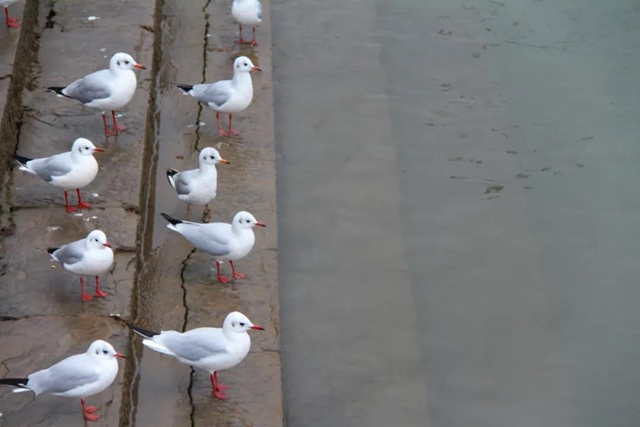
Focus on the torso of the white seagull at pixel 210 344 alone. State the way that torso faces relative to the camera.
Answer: to the viewer's right

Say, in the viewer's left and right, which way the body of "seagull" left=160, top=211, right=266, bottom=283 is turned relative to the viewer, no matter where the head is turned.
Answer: facing to the right of the viewer

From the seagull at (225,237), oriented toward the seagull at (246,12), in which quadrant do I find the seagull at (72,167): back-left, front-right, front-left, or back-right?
front-left

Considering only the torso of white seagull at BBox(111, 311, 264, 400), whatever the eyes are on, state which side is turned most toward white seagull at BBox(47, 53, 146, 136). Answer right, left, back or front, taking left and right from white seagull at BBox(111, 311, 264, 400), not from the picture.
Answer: left

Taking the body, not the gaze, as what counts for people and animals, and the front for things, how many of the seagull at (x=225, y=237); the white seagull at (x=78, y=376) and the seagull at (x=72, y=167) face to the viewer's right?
3

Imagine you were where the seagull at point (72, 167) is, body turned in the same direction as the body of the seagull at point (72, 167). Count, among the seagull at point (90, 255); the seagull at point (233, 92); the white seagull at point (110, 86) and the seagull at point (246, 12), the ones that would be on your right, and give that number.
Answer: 1

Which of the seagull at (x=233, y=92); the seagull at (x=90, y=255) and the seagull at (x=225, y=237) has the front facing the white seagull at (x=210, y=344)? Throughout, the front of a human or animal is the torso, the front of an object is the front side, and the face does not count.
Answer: the seagull at (x=90, y=255)

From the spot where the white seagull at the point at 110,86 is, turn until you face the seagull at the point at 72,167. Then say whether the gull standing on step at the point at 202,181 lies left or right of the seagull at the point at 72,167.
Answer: left

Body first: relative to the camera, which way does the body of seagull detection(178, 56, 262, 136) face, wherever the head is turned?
to the viewer's right

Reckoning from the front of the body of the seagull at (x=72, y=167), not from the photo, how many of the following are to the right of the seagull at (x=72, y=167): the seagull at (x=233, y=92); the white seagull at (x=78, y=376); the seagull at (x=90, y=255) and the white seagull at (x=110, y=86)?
2

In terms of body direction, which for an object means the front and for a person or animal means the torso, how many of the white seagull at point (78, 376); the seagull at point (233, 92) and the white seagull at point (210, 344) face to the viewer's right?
3

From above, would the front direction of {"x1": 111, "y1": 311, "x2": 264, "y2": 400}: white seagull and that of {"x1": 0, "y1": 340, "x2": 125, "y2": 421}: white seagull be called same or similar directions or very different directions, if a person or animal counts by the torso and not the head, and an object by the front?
same or similar directions

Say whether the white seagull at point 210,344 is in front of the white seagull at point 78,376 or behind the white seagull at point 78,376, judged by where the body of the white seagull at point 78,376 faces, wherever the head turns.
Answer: in front

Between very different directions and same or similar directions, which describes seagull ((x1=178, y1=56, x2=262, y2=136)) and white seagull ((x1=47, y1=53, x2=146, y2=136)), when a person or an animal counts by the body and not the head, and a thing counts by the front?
same or similar directions

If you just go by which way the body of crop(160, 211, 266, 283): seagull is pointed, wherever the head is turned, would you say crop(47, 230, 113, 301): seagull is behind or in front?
behind

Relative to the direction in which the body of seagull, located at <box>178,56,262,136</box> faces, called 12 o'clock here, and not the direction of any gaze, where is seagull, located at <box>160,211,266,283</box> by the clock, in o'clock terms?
seagull, located at <box>160,211,266,283</box> is roughly at 3 o'clock from seagull, located at <box>178,56,262,136</box>.

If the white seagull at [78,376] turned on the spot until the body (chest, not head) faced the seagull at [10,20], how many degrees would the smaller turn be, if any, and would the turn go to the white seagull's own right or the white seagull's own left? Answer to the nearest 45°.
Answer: approximately 90° to the white seagull's own left

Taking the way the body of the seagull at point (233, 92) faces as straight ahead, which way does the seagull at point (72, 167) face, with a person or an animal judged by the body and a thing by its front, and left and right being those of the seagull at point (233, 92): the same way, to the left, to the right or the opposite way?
the same way

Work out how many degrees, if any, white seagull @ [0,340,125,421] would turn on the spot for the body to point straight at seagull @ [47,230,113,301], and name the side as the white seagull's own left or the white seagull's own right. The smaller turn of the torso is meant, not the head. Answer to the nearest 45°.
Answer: approximately 90° to the white seagull's own left

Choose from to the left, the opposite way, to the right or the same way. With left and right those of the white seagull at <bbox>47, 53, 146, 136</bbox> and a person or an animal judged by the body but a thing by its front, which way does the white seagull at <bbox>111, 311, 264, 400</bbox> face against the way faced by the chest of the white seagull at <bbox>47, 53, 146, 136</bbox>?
the same way
